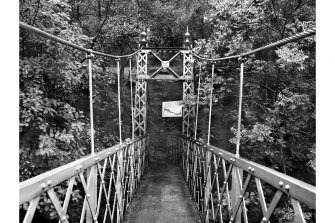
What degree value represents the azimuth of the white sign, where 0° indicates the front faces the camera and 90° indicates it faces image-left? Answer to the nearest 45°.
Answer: approximately 0°
